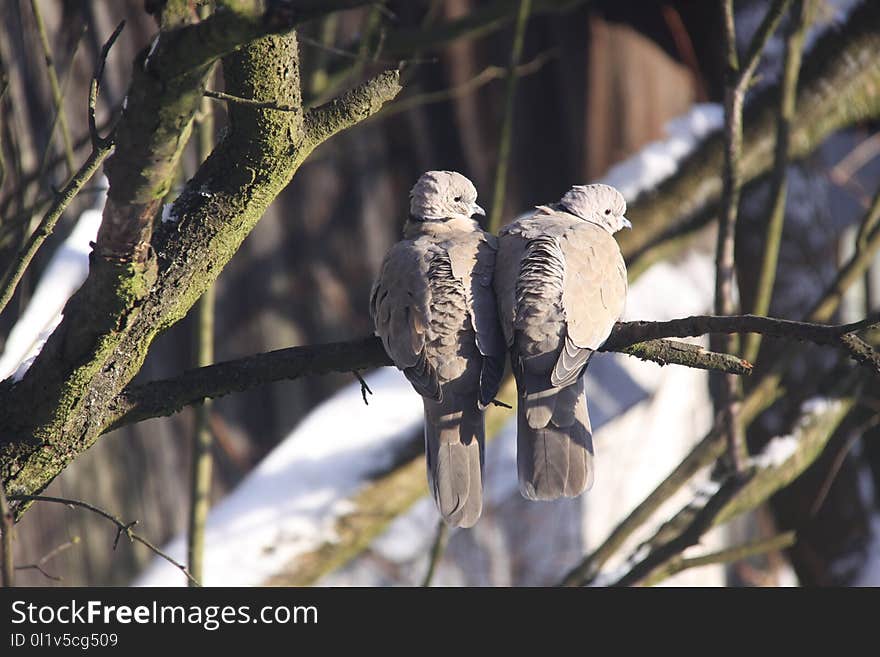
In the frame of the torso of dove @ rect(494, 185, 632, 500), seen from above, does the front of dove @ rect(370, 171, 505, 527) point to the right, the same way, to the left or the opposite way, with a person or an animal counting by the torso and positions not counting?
the same way

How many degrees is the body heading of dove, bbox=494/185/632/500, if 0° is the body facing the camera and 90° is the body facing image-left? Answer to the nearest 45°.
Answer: approximately 180°

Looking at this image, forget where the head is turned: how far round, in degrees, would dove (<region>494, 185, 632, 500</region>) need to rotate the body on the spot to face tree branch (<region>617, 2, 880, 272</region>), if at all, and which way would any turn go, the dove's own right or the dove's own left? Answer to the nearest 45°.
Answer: approximately 45° to the dove's own right

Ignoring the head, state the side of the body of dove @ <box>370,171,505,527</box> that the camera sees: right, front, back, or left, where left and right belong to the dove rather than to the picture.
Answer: back

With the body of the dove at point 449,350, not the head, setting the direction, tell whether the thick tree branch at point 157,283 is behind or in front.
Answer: behind

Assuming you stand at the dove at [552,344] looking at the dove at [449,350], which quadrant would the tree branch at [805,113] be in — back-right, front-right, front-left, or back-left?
back-right

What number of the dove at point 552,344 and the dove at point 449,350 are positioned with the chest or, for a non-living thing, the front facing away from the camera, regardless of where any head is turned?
2
